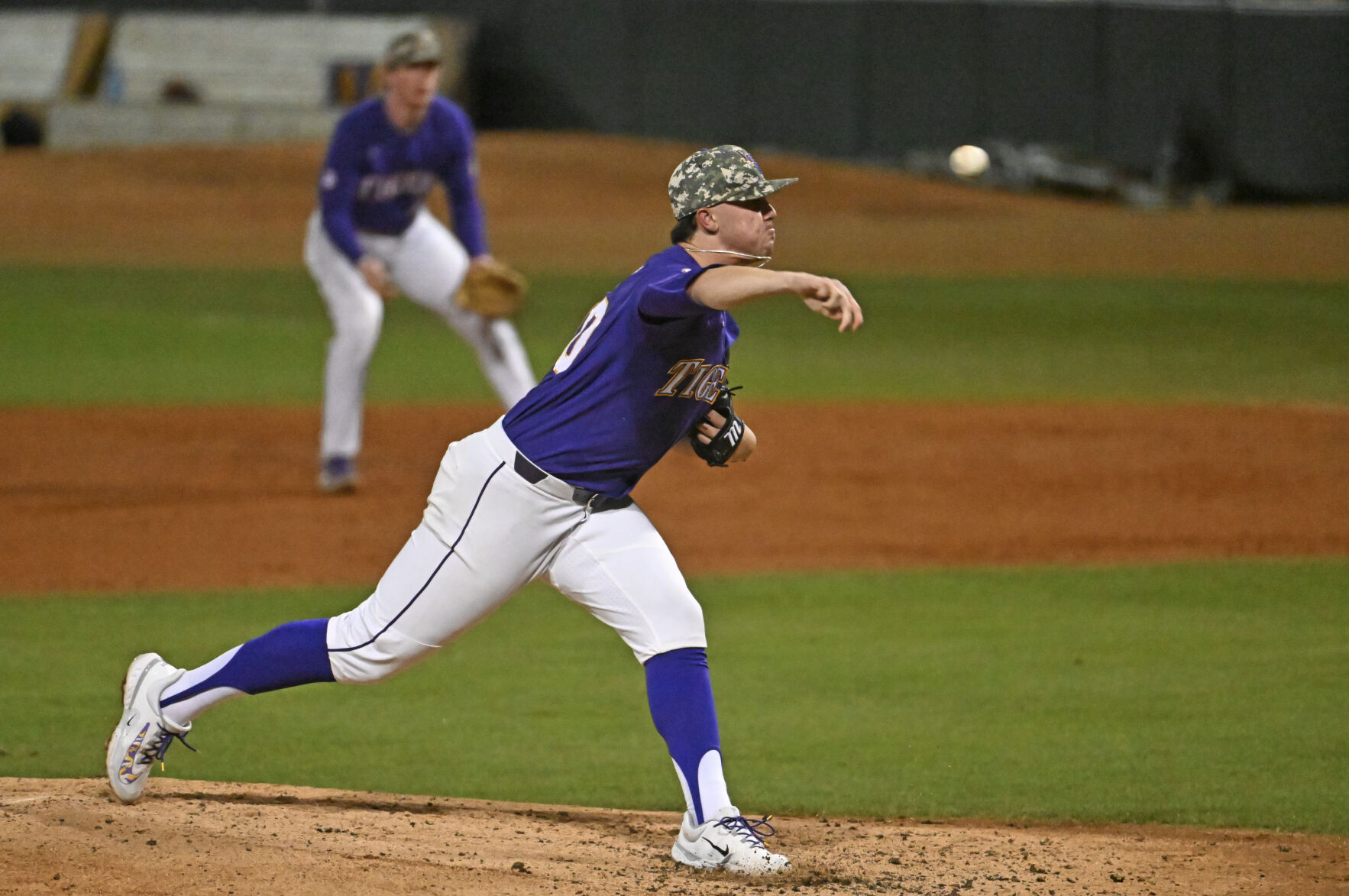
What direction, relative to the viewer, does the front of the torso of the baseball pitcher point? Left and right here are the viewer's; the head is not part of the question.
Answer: facing to the right of the viewer

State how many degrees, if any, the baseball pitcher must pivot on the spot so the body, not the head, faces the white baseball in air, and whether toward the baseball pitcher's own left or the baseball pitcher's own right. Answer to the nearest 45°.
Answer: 0° — they already face it

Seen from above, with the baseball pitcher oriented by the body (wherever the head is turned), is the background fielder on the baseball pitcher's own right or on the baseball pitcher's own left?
on the baseball pitcher's own left
